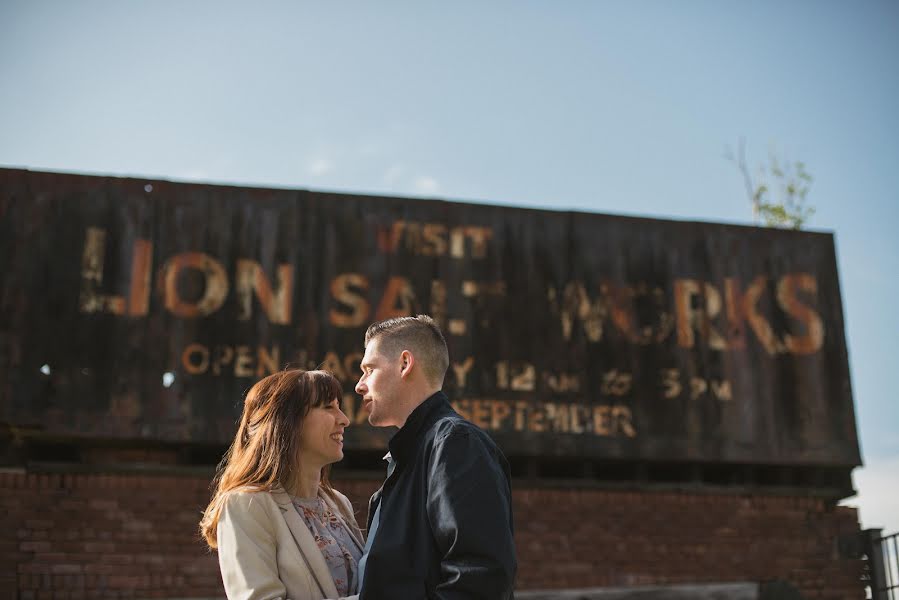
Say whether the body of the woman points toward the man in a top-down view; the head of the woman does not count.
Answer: yes

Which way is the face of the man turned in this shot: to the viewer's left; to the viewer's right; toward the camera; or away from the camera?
to the viewer's left

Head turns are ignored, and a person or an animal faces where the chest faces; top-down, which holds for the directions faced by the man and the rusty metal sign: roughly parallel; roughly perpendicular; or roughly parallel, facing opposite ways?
roughly perpendicular

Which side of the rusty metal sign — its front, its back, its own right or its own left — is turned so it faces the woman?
front

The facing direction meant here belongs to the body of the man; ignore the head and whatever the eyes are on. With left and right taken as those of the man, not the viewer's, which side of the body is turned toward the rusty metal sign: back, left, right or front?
right

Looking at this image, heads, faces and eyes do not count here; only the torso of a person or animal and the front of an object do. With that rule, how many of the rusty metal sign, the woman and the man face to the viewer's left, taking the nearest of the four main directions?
1

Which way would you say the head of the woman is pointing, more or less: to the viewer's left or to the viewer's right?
to the viewer's right

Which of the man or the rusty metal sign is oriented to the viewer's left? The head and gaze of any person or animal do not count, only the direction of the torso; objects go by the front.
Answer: the man

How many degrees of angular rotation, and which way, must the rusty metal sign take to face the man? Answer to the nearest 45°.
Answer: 0° — it already faces them

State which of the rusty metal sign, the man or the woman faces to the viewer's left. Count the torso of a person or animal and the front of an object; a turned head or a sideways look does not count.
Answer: the man

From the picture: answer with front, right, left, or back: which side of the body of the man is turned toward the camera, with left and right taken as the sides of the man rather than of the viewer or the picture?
left

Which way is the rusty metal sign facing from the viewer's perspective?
toward the camera
